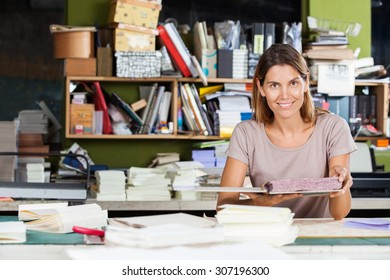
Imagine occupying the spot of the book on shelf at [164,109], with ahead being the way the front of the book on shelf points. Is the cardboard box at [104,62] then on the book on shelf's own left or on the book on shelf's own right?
on the book on shelf's own right

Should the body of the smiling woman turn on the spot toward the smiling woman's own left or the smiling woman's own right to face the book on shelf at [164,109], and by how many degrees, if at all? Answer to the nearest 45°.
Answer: approximately 180°

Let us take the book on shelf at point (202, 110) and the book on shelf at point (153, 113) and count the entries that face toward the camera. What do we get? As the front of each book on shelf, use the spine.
2

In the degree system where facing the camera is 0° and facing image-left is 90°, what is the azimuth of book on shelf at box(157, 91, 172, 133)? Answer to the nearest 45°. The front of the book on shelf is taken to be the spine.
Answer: approximately 0°

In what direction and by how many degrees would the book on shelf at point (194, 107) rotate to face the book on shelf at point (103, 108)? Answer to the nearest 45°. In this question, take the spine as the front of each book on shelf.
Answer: approximately 90° to its right
